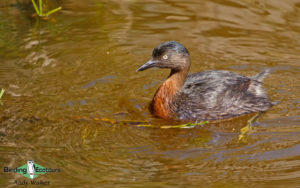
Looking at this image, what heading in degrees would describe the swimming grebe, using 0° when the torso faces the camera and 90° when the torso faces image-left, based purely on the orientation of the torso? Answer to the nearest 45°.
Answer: approximately 90°
